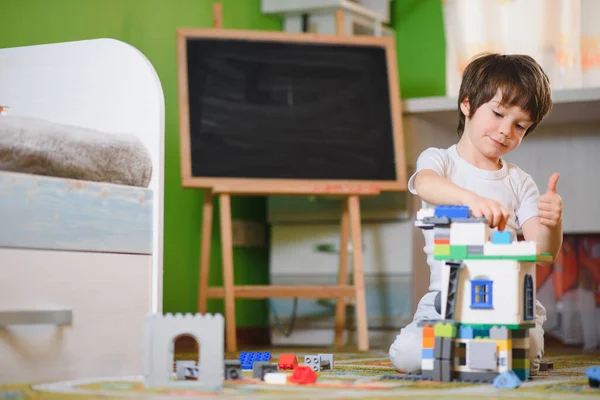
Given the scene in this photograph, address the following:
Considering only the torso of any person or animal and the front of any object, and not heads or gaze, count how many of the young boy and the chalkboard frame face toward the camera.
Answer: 2

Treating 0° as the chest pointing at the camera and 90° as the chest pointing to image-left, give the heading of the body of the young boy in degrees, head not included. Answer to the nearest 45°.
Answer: approximately 0°

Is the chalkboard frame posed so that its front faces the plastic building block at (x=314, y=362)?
yes

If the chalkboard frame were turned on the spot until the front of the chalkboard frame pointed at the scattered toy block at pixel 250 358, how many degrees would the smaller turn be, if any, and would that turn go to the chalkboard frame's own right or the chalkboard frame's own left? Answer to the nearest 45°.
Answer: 0° — it already faces it

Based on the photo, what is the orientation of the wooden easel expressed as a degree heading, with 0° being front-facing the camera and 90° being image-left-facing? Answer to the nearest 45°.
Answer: approximately 0°

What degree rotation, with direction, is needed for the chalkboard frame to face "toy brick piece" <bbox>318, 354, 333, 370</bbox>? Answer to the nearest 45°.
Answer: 0° — it already faces it

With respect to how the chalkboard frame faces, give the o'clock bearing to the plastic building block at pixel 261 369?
The plastic building block is roughly at 12 o'clock from the chalkboard frame.
